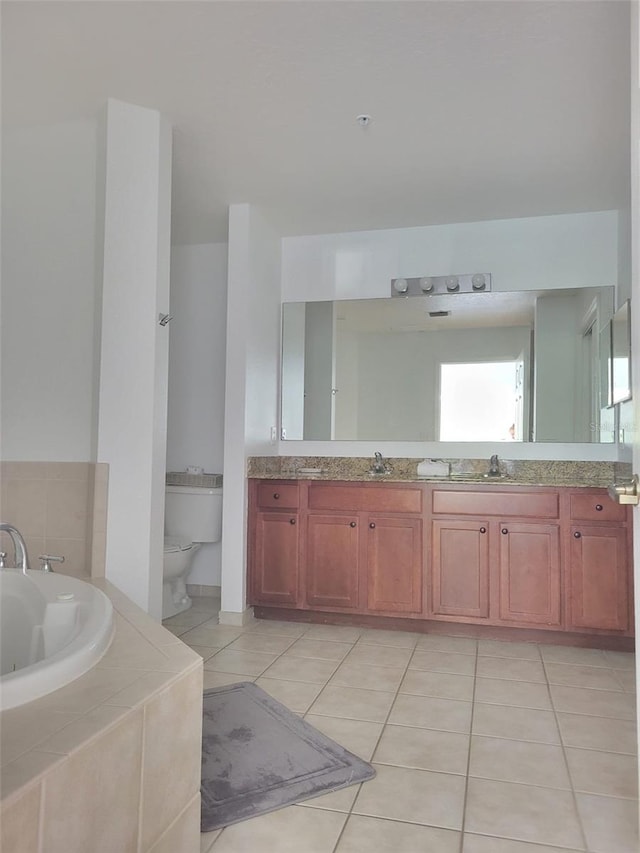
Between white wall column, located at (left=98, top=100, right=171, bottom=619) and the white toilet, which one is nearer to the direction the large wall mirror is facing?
the white wall column

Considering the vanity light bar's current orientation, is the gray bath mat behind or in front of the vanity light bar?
in front

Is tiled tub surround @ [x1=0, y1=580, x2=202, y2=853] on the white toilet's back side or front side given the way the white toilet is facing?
on the front side

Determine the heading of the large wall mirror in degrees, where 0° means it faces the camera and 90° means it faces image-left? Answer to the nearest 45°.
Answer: approximately 0°

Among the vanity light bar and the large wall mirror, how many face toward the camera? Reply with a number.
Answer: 2

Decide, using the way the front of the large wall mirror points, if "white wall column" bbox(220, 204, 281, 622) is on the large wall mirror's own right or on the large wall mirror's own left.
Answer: on the large wall mirror's own right

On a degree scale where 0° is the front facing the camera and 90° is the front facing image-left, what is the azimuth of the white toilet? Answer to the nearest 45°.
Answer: approximately 45°

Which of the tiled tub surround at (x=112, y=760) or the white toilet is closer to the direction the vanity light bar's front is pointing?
the tiled tub surround

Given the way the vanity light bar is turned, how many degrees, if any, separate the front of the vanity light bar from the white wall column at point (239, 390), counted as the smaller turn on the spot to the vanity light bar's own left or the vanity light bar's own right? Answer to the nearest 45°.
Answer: approximately 45° to the vanity light bar's own right
